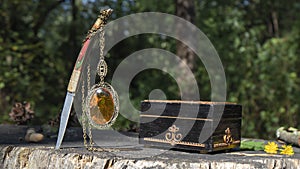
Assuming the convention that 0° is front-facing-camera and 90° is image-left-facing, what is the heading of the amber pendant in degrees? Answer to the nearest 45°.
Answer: approximately 0°

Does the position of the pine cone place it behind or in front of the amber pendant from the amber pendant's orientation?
behind

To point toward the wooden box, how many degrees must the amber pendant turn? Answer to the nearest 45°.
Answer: approximately 90° to its left
